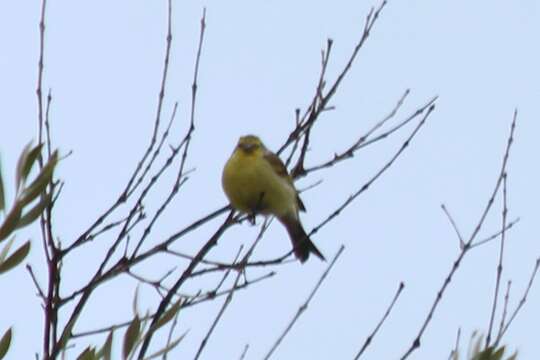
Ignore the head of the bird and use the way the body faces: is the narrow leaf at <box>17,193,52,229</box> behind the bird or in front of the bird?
in front

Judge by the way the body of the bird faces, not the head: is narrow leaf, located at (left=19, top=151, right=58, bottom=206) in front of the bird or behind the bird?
in front
